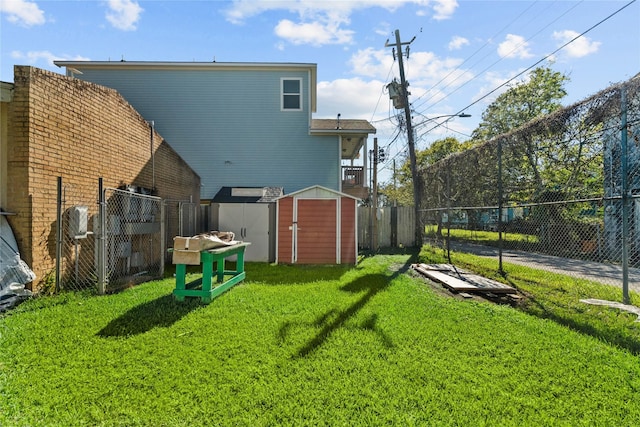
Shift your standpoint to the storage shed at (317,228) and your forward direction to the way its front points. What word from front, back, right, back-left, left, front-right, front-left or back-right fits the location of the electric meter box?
front-right

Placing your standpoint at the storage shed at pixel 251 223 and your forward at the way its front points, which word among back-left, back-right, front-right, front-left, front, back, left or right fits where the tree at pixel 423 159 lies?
back-left

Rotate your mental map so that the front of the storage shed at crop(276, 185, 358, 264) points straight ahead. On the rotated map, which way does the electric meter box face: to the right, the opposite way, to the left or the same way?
to the left

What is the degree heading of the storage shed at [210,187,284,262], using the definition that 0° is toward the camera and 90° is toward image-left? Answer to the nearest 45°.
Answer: approximately 0°

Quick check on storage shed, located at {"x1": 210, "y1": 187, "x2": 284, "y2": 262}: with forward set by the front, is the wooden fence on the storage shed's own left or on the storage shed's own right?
on the storage shed's own left

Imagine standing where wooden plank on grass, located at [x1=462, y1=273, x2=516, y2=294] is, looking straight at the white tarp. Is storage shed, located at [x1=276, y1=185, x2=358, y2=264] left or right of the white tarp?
right

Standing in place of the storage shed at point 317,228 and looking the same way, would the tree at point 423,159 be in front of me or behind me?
behind

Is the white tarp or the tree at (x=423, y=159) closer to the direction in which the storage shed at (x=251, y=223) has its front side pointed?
the white tarp

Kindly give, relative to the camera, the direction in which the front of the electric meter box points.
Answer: facing the viewer and to the right of the viewer

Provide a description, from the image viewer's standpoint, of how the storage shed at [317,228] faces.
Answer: facing the viewer

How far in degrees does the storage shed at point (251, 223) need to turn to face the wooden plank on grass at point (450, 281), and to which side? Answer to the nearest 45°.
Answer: approximately 45° to its left

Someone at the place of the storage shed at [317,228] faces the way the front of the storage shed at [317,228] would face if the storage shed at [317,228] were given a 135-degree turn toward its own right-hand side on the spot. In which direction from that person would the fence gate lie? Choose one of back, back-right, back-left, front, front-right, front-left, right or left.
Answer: front-left
